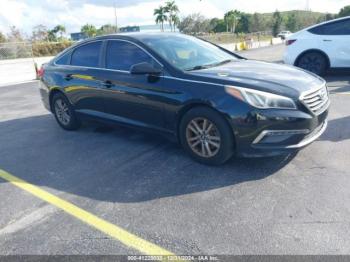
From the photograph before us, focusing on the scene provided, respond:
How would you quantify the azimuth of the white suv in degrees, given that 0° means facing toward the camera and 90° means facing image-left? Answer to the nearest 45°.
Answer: approximately 270°

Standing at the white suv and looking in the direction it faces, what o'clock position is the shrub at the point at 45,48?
The shrub is roughly at 7 o'clock from the white suv.

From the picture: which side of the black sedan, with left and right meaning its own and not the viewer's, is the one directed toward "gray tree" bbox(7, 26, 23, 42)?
back

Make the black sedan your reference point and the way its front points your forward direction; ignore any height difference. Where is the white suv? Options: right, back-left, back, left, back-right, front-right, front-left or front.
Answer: left

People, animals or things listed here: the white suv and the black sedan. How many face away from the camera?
0

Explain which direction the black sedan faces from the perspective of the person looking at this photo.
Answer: facing the viewer and to the right of the viewer

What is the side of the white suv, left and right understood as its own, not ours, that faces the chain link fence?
back

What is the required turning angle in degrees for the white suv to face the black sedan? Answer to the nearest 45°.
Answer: approximately 90° to its right

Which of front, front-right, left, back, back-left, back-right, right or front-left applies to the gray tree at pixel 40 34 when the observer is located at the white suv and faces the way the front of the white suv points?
back-left

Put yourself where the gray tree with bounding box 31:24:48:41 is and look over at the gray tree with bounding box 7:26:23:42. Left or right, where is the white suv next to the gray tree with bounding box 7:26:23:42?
left

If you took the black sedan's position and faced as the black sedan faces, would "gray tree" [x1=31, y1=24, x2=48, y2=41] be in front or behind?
behind
